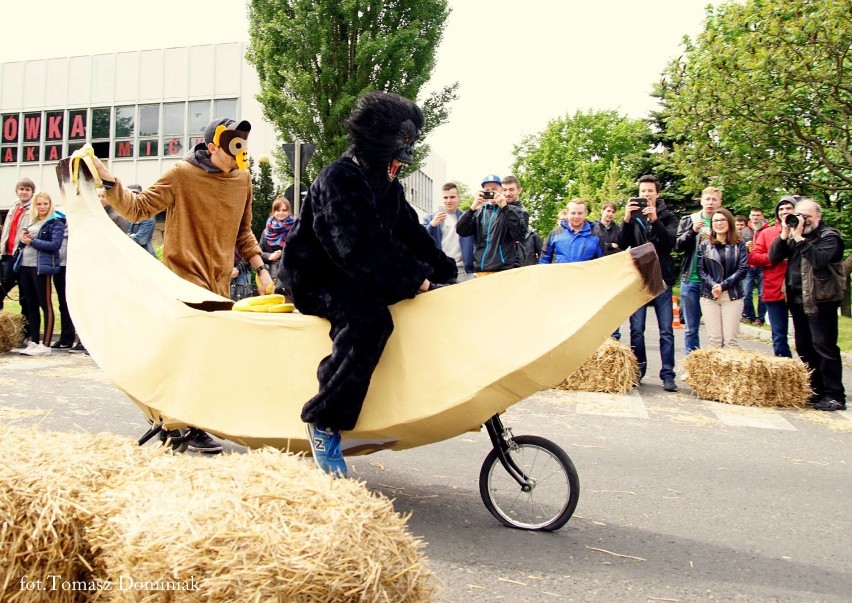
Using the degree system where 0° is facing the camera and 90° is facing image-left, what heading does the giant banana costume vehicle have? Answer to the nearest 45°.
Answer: approximately 270°

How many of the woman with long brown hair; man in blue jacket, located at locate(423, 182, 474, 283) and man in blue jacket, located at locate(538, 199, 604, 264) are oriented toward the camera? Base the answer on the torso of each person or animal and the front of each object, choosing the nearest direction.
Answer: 3

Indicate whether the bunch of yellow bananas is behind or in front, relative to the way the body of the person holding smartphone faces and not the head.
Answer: in front

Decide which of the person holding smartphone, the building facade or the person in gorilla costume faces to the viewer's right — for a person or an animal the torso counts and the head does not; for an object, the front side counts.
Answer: the person in gorilla costume

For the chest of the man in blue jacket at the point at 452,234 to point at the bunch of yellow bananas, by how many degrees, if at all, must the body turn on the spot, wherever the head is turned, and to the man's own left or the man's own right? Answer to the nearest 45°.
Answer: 0° — they already face it

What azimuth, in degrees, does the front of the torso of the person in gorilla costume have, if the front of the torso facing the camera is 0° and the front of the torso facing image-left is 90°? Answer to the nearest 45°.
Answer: approximately 270°

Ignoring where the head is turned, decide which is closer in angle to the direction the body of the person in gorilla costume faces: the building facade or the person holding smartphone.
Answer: the person holding smartphone

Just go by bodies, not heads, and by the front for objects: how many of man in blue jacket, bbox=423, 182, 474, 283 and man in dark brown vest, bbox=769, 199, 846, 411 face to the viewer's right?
0

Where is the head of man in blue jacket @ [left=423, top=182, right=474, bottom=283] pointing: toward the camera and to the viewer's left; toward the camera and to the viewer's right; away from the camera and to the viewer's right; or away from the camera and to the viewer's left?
toward the camera and to the viewer's left

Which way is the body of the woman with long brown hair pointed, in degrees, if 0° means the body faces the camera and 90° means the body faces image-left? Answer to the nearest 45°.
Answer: approximately 0°
